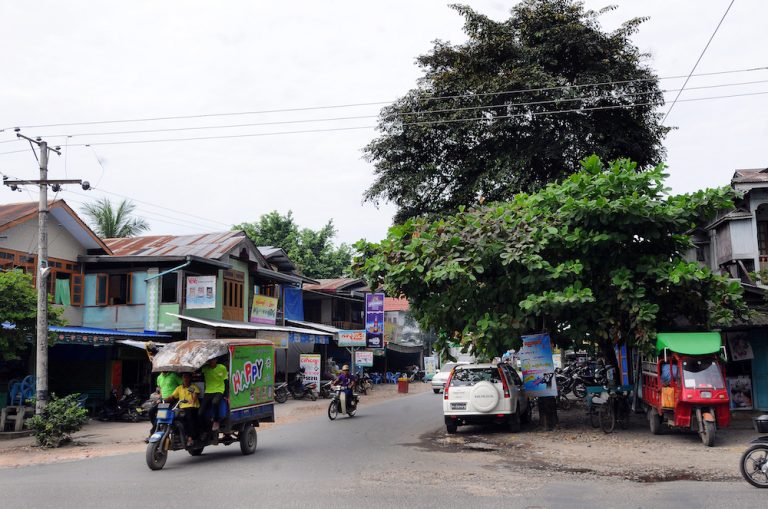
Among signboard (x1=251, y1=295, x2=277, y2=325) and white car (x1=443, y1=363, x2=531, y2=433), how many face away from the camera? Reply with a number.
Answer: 1

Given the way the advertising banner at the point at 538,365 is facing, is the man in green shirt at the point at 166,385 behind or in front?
in front

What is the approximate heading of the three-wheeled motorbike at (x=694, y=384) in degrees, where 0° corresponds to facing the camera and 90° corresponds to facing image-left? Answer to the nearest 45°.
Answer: approximately 315°

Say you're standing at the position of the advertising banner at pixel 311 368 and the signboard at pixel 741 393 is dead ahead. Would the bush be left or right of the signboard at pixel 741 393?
right

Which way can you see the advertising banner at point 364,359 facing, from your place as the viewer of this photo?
facing the viewer

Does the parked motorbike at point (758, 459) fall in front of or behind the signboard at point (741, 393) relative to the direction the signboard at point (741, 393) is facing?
in front

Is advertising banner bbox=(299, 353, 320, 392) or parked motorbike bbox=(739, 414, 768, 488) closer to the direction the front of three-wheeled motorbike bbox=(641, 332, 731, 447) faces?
the parked motorbike

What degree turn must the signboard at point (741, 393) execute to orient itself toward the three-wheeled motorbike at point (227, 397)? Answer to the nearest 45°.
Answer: approximately 45° to its right

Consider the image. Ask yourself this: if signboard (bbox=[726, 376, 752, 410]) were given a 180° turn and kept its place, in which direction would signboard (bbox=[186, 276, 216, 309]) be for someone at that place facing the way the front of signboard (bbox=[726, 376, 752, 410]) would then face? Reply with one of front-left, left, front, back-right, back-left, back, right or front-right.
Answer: left

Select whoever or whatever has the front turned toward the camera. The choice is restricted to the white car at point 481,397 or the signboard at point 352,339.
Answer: the signboard

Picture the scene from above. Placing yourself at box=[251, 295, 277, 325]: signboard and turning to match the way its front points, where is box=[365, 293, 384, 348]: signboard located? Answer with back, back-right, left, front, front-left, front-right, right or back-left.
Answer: back-left

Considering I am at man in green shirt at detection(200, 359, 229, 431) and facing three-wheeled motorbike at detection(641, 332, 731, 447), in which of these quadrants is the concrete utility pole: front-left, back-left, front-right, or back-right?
back-left

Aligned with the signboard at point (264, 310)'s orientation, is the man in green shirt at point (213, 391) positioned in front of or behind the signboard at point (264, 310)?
in front

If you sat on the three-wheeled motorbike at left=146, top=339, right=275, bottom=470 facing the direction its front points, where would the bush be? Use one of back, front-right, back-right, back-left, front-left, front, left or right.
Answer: right

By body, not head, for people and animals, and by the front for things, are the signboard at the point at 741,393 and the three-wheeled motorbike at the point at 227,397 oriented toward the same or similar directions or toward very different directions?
same or similar directions

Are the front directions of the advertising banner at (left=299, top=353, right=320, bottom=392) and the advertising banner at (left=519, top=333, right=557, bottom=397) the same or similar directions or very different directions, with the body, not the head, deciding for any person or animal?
same or similar directions

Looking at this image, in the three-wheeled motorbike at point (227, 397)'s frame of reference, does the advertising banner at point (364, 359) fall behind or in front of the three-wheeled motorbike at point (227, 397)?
behind

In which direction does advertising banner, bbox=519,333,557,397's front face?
toward the camera

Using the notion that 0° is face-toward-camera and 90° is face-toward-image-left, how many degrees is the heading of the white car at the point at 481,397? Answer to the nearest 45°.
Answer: approximately 180°

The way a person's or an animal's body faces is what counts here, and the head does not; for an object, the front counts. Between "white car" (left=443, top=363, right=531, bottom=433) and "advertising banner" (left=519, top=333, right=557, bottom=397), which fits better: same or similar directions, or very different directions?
very different directions

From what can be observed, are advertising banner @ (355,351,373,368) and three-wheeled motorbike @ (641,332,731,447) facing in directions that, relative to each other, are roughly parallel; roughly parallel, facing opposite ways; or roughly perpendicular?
roughly parallel

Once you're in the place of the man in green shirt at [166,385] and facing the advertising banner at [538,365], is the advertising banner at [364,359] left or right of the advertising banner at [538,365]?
left
